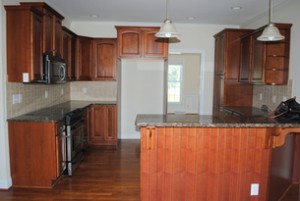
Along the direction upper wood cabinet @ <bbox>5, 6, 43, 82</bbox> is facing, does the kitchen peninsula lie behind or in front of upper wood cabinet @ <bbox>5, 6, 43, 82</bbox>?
in front

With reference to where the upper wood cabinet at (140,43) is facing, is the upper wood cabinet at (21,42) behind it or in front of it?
in front

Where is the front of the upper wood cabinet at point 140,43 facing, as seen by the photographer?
facing the viewer

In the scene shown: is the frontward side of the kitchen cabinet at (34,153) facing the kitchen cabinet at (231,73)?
yes

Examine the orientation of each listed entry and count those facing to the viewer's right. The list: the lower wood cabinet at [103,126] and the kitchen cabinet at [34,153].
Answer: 1

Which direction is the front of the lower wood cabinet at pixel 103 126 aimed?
toward the camera

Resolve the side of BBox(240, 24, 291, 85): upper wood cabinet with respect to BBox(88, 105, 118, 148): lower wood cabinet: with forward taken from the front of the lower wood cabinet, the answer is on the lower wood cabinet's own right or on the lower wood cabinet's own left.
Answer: on the lower wood cabinet's own left

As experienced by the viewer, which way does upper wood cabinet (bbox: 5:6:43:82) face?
facing to the right of the viewer

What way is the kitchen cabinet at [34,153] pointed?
to the viewer's right

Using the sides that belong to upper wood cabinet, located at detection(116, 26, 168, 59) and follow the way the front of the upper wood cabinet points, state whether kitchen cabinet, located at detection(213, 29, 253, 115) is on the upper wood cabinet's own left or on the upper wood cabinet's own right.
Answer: on the upper wood cabinet's own left

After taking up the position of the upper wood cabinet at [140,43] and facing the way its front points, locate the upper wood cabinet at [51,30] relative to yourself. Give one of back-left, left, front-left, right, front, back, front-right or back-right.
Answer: front-right

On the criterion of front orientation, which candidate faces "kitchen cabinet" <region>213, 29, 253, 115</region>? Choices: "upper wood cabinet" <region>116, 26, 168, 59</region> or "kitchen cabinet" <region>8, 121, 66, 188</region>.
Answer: "kitchen cabinet" <region>8, 121, 66, 188</region>

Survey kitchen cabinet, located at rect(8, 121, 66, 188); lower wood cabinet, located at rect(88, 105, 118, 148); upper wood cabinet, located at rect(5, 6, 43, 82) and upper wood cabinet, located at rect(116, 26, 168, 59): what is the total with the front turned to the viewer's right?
2
